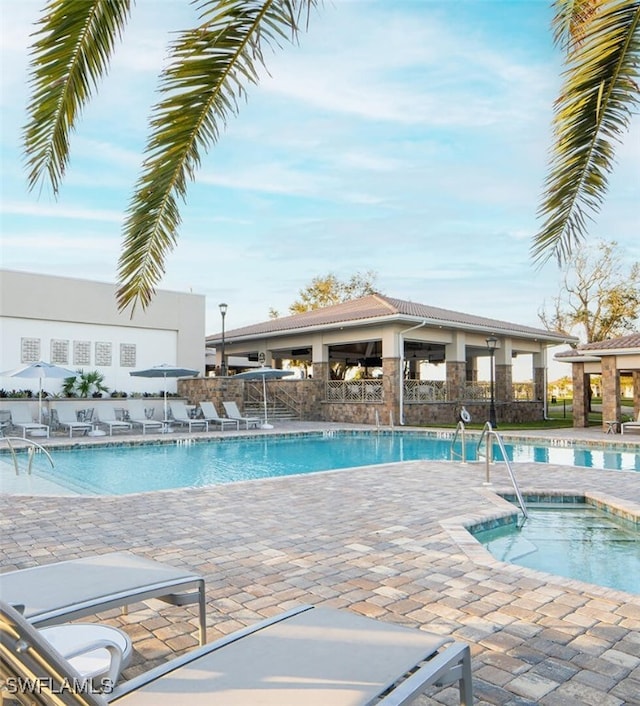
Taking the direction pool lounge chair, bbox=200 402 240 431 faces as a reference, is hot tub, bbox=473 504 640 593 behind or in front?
in front

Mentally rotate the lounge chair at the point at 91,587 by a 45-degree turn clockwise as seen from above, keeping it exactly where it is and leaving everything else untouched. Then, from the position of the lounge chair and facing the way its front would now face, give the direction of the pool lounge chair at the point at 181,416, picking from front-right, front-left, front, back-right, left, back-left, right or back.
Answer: left

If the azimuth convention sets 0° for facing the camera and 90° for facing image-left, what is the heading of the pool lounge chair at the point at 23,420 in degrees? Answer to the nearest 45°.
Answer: approximately 315°

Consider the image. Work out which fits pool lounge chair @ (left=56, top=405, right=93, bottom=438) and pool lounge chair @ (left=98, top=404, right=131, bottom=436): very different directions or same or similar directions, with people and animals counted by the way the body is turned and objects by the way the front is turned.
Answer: same or similar directions

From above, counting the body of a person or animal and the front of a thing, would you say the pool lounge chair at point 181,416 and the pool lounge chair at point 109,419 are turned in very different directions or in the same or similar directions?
same or similar directions

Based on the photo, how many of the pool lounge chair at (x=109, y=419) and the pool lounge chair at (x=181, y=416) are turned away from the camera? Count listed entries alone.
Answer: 0

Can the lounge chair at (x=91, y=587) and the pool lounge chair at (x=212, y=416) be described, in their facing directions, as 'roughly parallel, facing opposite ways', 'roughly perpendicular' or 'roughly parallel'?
roughly perpendicular

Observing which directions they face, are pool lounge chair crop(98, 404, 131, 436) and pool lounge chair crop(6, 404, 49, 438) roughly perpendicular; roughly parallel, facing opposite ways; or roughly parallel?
roughly parallel

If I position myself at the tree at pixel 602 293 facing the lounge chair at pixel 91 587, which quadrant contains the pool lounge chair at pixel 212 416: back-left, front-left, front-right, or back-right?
front-right

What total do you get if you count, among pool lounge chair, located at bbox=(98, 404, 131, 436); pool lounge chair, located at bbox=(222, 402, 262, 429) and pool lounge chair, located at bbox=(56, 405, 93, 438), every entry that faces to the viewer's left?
0

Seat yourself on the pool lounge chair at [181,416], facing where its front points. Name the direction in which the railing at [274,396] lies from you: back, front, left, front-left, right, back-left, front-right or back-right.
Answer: left

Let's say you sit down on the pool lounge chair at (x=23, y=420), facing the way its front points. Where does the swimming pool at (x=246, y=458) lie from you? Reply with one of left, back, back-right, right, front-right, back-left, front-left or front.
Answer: front

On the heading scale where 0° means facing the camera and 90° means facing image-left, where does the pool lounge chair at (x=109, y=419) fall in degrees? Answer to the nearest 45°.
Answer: approximately 315°
